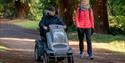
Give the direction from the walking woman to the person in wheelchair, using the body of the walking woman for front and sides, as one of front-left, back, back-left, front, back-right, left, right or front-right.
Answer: front-right

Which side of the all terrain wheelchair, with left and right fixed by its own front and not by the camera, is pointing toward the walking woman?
left

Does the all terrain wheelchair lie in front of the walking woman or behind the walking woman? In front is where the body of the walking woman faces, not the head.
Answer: in front

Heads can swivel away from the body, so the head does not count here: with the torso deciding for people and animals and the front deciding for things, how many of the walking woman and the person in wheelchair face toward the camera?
2

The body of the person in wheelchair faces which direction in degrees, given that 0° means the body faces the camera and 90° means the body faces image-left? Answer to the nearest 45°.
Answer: approximately 0°

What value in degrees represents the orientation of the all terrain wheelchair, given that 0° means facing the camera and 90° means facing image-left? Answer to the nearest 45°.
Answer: approximately 315°
